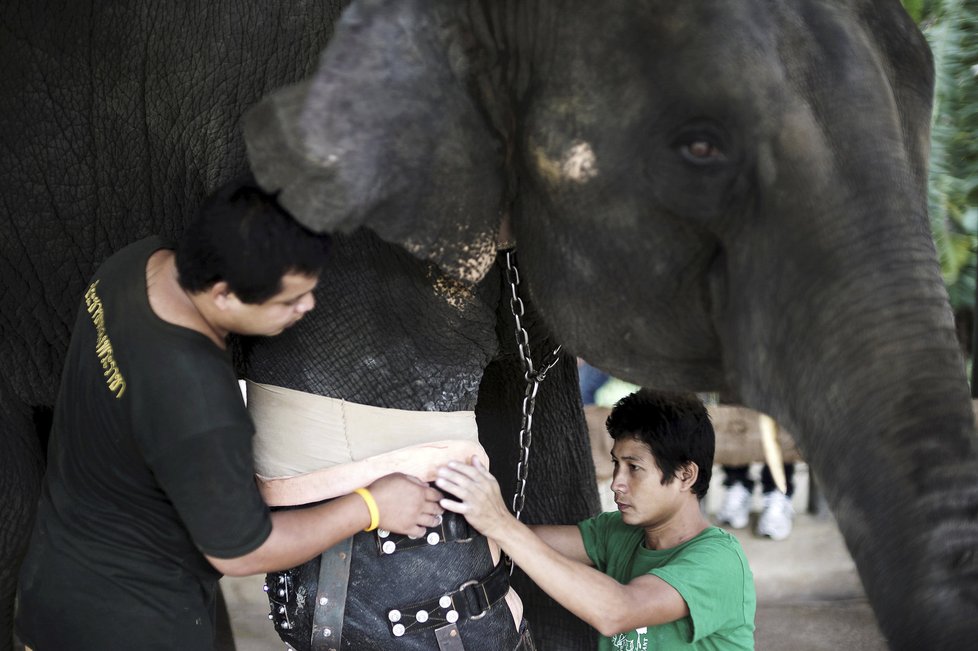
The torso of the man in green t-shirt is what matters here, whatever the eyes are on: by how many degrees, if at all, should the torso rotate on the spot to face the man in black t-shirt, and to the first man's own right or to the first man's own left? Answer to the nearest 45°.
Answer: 0° — they already face them

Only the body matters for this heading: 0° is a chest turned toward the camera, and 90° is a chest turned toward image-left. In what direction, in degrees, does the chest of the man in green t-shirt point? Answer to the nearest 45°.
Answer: approximately 45°

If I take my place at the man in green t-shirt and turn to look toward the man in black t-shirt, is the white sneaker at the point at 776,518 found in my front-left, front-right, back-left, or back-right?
back-right

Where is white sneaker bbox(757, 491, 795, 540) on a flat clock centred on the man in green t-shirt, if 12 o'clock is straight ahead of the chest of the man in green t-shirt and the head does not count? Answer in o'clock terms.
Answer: The white sneaker is roughly at 5 o'clock from the man in green t-shirt.
